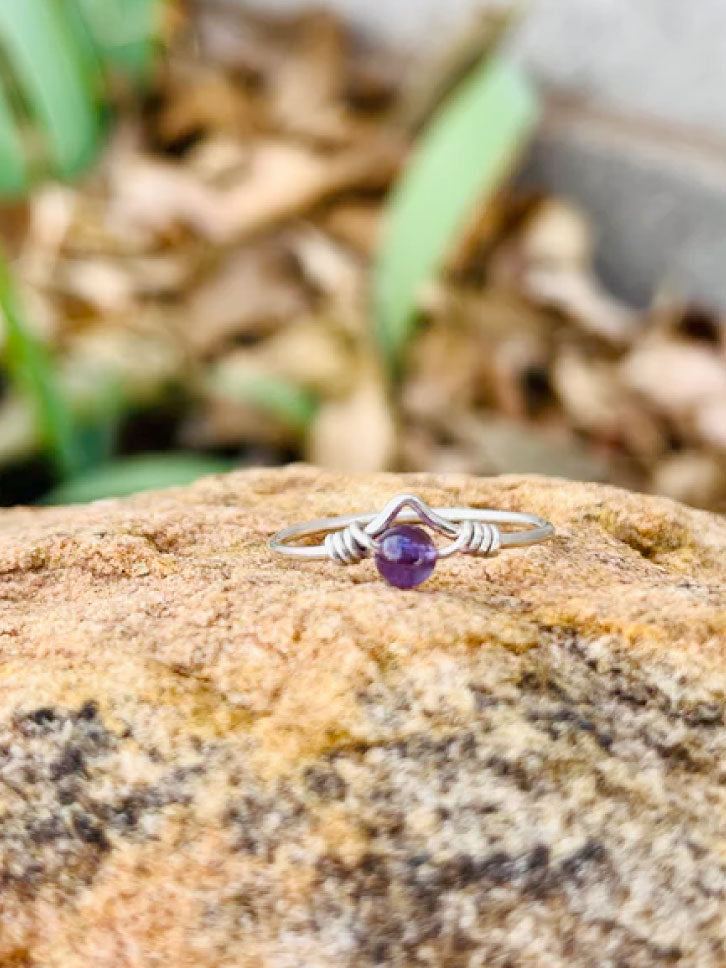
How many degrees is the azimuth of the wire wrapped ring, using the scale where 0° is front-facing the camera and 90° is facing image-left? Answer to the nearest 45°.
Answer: approximately 0°

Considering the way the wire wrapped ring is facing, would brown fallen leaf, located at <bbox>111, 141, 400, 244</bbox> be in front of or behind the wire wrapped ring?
behind
